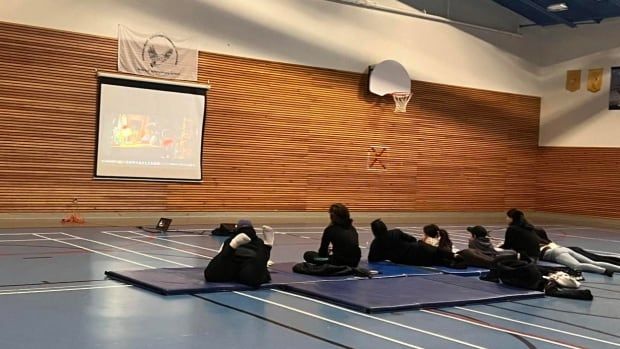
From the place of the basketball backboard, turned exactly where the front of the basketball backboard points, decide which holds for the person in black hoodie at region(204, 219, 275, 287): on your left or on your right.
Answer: on your right

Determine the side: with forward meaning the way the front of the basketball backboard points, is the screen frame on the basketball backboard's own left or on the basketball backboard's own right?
on the basketball backboard's own right

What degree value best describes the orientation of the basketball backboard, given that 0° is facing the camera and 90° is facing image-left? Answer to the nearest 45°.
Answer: approximately 315°

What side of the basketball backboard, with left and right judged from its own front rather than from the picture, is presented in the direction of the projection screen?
right

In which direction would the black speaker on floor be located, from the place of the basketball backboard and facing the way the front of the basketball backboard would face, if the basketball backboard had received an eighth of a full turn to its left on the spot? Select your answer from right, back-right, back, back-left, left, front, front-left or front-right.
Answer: back-right

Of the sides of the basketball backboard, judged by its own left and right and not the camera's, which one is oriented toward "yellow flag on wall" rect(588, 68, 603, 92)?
left

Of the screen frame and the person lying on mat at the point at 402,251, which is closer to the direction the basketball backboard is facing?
the person lying on mat

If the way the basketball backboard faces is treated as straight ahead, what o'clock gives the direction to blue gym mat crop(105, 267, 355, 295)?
The blue gym mat is roughly at 2 o'clock from the basketball backboard.

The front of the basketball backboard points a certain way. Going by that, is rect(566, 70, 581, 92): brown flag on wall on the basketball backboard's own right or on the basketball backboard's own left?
on the basketball backboard's own left
